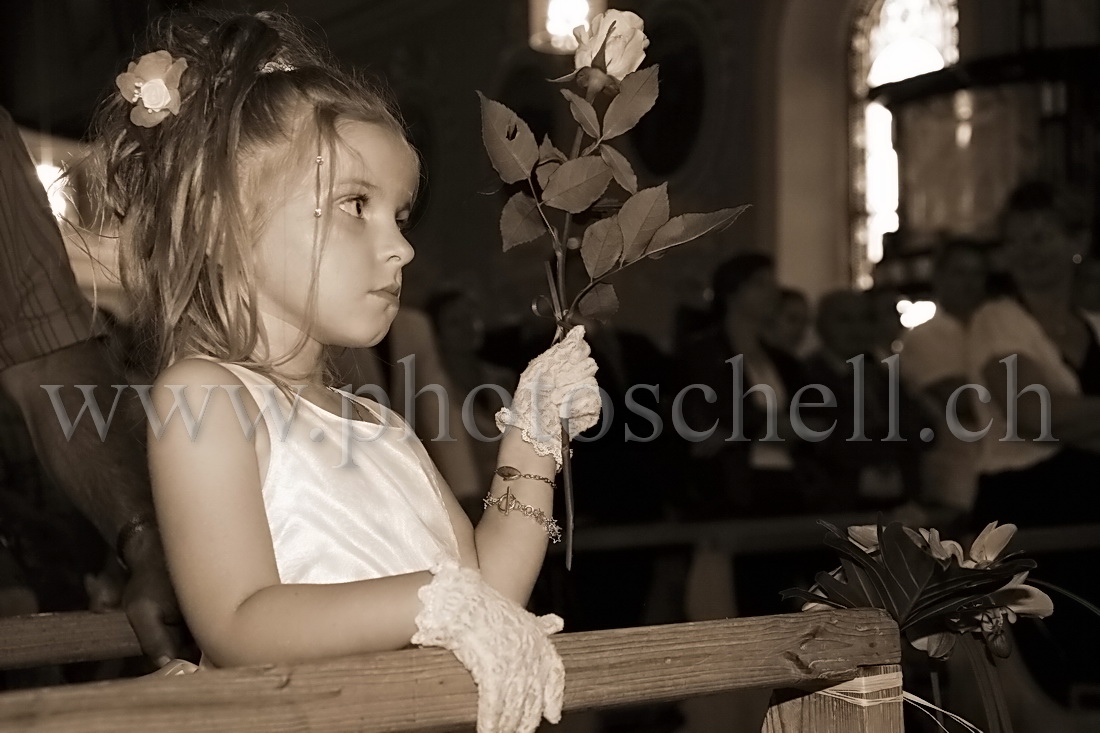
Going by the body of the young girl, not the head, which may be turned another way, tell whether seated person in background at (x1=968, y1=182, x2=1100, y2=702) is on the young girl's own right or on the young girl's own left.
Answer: on the young girl's own left

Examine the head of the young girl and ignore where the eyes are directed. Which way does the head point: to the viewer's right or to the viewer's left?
to the viewer's right

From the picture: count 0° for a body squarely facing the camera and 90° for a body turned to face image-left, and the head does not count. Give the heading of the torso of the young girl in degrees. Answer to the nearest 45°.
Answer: approximately 315°

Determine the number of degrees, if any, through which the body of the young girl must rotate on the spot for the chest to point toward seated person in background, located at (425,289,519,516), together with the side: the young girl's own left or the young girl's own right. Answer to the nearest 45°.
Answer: approximately 135° to the young girl's own left

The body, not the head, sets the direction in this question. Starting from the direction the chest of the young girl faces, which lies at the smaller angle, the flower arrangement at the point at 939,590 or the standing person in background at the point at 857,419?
the flower arrangement

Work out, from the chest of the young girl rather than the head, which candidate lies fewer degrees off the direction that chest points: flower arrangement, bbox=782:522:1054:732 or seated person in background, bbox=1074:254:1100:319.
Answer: the flower arrangement
